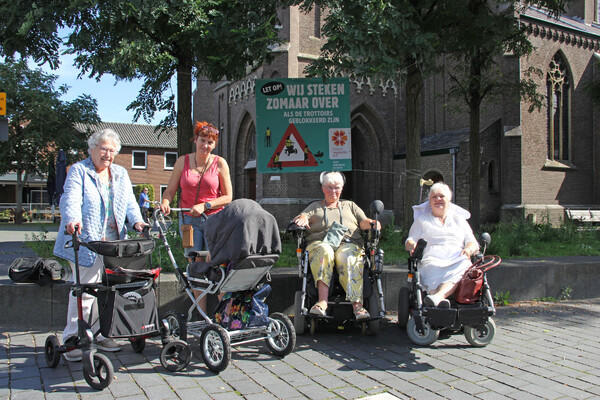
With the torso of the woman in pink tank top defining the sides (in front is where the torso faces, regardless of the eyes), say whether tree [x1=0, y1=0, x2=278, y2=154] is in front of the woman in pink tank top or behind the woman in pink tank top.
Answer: behind

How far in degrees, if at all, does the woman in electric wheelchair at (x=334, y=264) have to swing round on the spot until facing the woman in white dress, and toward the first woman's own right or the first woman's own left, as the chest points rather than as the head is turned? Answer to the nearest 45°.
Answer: approximately 90° to the first woman's own left

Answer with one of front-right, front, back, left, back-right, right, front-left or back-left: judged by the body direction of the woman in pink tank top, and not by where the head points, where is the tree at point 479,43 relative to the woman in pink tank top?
back-left

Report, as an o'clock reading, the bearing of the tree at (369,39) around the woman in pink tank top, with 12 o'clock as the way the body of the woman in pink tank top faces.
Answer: The tree is roughly at 8 o'clock from the woman in pink tank top.

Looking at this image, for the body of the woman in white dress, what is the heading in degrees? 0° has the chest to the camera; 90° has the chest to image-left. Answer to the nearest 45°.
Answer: approximately 0°

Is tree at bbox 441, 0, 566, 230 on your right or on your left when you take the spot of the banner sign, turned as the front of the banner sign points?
on your left

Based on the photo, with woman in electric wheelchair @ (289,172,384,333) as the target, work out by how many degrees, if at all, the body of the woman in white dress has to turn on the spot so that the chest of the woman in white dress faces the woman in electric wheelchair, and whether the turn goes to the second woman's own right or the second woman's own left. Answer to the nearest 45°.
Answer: approximately 90° to the second woman's own right

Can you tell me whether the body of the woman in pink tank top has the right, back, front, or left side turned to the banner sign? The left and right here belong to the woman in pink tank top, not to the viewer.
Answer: back
